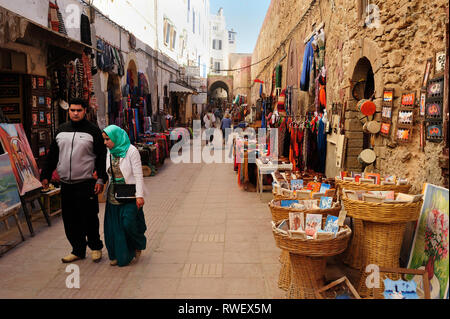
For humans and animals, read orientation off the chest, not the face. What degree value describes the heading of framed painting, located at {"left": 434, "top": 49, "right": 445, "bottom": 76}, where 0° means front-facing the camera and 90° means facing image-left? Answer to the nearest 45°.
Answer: approximately 45°

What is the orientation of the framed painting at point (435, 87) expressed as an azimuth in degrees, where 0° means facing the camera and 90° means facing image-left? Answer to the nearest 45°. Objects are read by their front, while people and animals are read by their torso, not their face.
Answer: approximately 45°

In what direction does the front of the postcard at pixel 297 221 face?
toward the camera

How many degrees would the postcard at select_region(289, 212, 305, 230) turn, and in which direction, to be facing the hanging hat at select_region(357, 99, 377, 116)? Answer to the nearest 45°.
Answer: approximately 135° to its left

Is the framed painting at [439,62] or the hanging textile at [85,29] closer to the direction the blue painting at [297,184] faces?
the framed painting

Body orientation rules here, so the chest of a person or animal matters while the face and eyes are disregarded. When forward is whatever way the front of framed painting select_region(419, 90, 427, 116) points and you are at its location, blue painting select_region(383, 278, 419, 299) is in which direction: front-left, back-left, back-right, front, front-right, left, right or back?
front-left

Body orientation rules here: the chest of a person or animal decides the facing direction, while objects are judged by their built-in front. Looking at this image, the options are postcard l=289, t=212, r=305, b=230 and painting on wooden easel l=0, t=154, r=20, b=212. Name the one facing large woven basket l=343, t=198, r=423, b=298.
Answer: the painting on wooden easel

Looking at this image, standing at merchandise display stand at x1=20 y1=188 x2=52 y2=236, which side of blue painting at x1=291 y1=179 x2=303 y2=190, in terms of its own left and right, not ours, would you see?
right

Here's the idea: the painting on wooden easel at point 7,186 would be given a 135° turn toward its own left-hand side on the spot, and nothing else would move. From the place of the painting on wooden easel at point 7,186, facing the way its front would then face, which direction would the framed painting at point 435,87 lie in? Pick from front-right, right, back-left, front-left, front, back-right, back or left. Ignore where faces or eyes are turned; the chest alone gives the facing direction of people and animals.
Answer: back-right

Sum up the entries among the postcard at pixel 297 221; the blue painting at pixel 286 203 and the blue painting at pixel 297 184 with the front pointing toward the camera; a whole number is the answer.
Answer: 3

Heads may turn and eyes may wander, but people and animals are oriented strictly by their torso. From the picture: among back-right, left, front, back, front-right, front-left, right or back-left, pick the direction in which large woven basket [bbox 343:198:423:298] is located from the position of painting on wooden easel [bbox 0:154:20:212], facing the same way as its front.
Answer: front

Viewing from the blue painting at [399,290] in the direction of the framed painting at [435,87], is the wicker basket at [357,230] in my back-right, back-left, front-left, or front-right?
front-left
